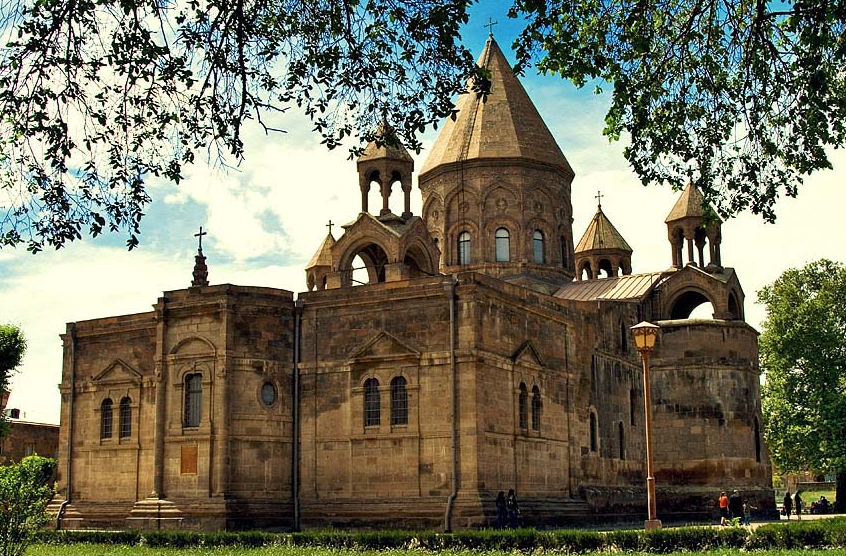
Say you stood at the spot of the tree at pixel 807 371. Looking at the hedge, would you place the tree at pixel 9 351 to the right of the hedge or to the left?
right

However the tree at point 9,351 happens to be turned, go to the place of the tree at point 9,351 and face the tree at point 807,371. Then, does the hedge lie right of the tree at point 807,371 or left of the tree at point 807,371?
right
